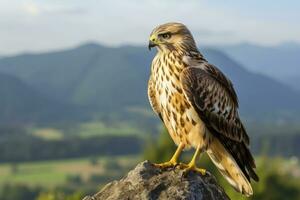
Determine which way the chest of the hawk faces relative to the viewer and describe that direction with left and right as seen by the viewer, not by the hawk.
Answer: facing the viewer and to the left of the viewer
